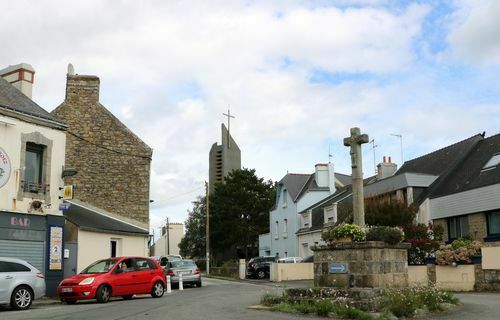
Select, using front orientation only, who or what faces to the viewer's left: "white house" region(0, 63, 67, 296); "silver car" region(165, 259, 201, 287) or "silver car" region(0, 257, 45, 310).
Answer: the "silver car" region(0, 257, 45, 310)

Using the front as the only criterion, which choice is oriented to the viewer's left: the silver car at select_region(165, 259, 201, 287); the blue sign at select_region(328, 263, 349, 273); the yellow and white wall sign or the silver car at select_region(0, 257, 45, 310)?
the silver car at select_region(0, 257, 45, 310)

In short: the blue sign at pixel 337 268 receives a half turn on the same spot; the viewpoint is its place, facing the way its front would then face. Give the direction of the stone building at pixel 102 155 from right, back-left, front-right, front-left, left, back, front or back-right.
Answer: front-left

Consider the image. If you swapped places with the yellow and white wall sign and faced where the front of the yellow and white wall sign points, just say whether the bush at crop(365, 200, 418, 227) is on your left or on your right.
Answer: on your left

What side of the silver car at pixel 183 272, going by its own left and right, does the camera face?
back

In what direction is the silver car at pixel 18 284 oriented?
to the viewer's left
